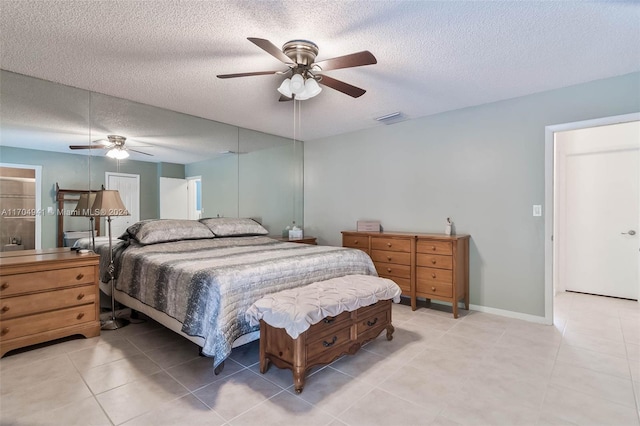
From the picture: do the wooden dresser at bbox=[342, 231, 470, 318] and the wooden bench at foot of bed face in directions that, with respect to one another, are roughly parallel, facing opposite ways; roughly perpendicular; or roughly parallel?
roughly perpendicular

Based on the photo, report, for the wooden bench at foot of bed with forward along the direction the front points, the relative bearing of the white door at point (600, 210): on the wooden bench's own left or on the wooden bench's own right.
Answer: on the wooden bench's own left

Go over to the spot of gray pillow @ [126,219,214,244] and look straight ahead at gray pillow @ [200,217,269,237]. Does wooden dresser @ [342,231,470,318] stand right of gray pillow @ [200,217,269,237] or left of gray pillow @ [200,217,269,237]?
right

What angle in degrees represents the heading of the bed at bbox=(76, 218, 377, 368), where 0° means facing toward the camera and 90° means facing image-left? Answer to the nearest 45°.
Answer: approximately 315°

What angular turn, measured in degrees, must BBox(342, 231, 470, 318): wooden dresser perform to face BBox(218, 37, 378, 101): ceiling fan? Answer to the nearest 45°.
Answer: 0° — it already faces it

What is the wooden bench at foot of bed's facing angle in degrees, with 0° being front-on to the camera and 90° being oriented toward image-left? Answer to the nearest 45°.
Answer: approximately 315°

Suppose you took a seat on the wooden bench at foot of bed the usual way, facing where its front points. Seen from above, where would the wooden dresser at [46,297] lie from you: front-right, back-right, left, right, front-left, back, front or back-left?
back-right

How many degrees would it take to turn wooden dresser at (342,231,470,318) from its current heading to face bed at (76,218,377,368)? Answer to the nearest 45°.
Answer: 0° — it already faces it
